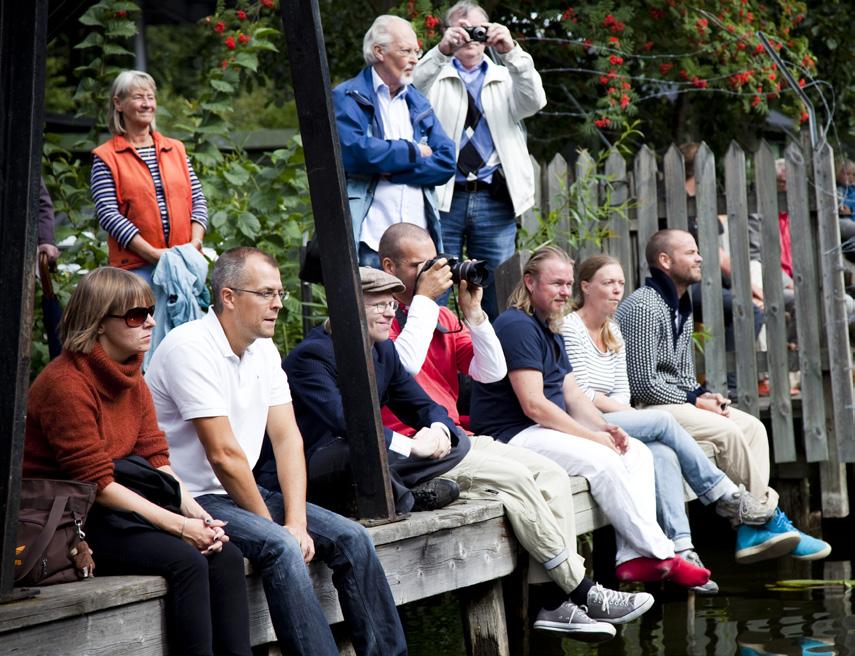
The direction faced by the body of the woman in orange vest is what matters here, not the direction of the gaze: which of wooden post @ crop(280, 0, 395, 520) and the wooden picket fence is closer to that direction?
the wooden post

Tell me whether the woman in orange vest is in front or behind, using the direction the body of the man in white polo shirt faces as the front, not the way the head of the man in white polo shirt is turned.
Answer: behind

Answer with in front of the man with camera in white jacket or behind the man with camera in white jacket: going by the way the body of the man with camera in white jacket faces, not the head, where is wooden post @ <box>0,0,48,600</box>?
in front

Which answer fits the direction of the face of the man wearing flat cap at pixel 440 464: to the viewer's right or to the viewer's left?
to the viewer's right

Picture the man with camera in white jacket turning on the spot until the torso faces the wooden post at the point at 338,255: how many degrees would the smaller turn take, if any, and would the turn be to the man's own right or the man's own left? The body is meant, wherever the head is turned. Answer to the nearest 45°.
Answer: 0° — they already face it

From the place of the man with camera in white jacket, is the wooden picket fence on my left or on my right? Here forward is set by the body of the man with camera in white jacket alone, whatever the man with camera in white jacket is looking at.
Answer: on my left
